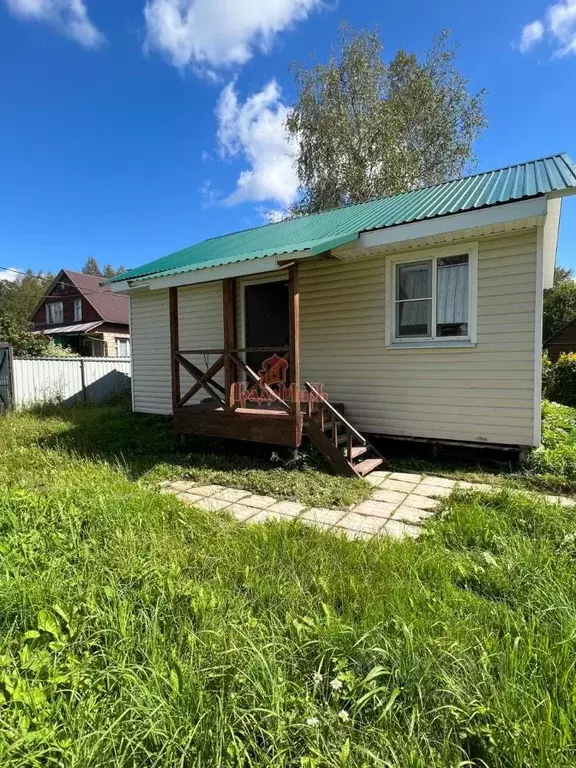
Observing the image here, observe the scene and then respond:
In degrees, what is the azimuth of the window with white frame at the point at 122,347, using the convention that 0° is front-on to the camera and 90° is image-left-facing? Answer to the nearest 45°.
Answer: approximately 0°

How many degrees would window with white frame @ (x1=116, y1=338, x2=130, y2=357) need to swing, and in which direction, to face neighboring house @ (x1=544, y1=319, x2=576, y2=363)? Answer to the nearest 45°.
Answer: approximately 45° to its left

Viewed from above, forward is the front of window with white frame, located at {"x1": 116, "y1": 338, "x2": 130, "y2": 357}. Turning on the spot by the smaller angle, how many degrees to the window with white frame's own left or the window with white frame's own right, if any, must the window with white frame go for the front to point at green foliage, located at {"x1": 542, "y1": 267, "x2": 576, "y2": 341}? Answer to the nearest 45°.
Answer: approximately 90° to the window with white frame's own left

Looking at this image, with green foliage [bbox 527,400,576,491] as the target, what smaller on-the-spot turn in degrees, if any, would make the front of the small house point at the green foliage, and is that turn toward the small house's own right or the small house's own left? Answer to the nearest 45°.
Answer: approximately 135° to the small house's own left

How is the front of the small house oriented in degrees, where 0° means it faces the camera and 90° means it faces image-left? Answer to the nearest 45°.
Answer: approximately 45°

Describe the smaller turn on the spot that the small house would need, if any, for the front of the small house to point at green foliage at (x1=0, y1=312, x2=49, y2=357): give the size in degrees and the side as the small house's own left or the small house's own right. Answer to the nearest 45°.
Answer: approximately 90° to the small house's own right

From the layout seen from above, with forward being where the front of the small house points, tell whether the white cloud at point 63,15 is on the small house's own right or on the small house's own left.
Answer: on the small house's own right

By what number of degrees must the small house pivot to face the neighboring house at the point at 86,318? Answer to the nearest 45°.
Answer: approximately 90° to its right
